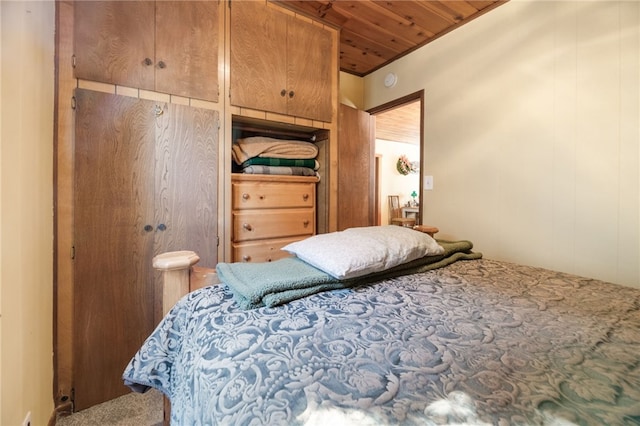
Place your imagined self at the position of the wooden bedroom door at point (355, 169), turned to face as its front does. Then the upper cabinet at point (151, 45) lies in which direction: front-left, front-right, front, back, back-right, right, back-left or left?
right

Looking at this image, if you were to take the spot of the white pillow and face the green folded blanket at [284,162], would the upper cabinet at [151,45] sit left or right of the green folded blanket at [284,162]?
left
